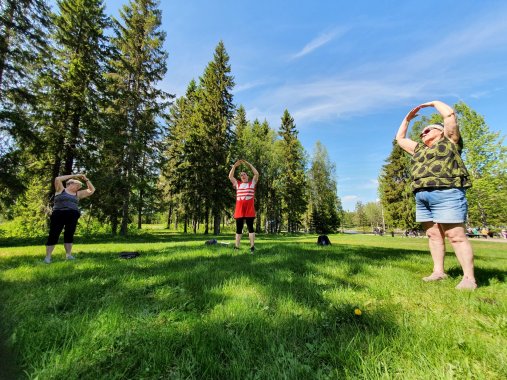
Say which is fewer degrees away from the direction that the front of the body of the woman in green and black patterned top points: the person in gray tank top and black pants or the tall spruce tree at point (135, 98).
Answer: the person in gray tank top and black pants

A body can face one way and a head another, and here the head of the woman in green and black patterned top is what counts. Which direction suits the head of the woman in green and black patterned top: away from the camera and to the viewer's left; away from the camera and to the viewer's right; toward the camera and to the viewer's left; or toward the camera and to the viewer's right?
toward the camera and to the viewer's left

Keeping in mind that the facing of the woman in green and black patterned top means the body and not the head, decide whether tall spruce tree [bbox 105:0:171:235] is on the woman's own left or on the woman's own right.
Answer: on the woman's own right

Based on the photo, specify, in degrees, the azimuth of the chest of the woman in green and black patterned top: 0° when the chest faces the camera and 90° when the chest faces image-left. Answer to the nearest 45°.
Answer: approximately 45°

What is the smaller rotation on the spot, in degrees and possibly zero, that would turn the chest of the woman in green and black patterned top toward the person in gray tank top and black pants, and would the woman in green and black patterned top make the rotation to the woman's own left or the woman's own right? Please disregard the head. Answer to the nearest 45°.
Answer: approximately 45° to the woman's own right

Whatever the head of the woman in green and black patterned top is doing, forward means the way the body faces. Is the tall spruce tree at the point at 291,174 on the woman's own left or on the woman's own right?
on the woman's own right
